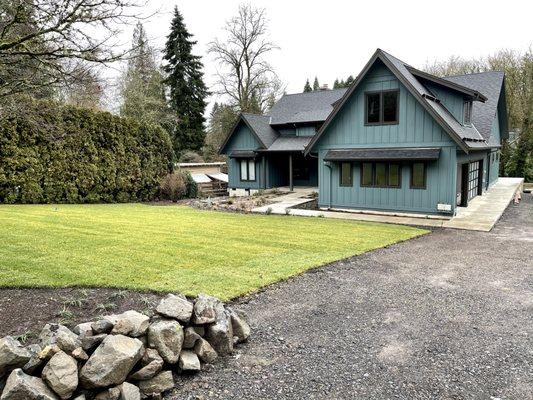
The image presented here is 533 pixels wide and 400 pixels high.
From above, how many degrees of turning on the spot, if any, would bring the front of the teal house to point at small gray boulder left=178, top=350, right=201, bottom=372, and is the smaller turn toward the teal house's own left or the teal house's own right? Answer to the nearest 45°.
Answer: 0° — it already faces it

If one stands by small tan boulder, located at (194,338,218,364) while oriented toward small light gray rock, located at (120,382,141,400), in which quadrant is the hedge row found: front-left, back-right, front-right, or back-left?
back-right

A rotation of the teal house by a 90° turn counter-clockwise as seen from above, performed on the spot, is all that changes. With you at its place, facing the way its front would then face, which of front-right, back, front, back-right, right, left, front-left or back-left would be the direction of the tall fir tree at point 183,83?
back-left

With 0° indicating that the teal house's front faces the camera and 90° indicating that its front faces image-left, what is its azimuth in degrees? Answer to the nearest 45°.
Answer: approximately 0°

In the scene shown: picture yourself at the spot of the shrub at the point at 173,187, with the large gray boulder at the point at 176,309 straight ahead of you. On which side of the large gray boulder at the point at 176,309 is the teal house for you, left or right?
left

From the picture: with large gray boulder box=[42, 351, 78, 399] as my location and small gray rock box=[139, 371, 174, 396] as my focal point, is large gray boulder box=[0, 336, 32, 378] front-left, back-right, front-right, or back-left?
back-left

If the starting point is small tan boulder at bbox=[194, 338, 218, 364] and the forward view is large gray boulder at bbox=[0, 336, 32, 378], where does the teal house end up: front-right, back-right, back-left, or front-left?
back-right

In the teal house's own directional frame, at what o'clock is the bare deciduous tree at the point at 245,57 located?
The bare deciduous tree is roughly at 5 o'clock from the teal house.
